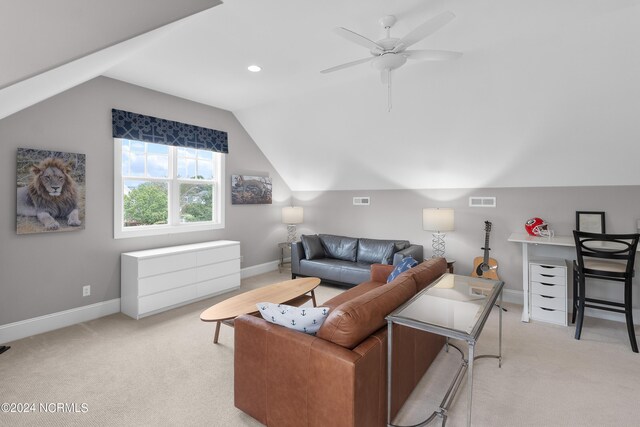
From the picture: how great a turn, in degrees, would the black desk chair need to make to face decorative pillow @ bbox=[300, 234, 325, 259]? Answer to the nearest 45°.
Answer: approximately 90° to its left

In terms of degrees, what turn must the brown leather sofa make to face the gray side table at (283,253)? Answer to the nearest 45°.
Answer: approximately 45° to its right

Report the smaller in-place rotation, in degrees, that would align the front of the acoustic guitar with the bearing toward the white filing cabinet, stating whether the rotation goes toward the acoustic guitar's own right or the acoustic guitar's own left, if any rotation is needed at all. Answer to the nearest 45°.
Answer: approximately 45° to the acoustic guitar's own left

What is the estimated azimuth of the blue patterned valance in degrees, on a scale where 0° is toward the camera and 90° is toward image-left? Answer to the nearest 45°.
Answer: approximately 315°

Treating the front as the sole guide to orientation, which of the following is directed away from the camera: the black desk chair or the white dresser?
the black desk chair

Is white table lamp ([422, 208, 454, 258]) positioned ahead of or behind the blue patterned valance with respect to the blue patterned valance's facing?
ahead

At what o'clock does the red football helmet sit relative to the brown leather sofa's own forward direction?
The red football helmet is roughly at 3 o'clock from the brown leather sofa.

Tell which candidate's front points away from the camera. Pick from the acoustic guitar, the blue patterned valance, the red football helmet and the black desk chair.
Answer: the black desk chair

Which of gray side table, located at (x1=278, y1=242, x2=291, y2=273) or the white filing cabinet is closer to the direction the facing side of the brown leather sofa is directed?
the gray side table

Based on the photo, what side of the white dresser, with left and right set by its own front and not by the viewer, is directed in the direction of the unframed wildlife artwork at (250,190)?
left

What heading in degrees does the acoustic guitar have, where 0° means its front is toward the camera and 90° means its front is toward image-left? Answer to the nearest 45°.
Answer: approximately 0°

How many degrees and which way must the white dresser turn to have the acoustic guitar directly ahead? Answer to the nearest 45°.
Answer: approximately 45° to its left

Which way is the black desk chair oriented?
away from the camera

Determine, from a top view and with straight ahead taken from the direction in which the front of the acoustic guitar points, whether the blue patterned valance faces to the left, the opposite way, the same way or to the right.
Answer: to the left

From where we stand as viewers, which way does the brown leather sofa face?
facing away from the viewer and to the left of the viewer
